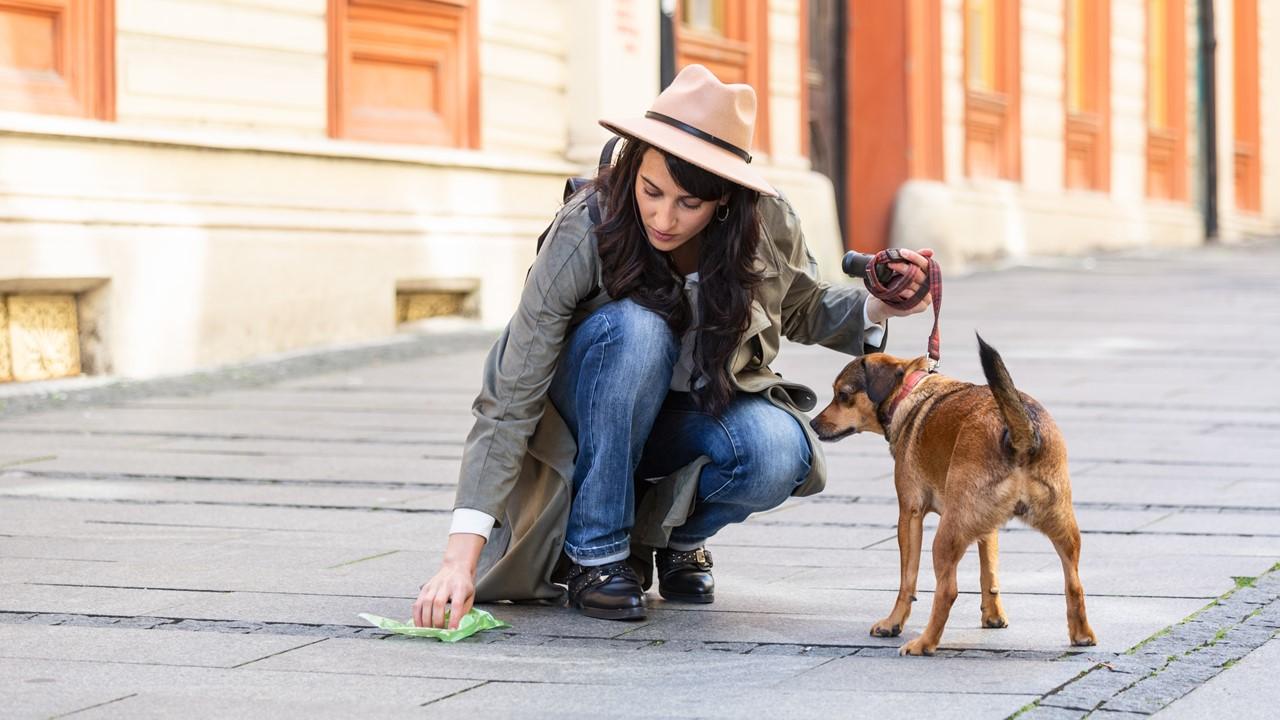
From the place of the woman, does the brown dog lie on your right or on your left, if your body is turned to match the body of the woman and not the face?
on your left

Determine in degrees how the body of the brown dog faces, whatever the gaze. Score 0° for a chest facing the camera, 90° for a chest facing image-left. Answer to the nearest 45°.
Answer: approximately 135°

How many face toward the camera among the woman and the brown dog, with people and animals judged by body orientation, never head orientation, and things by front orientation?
1
